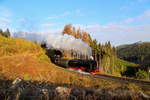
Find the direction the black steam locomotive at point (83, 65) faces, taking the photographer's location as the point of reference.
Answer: facing the viewer and to the right of the viewer
